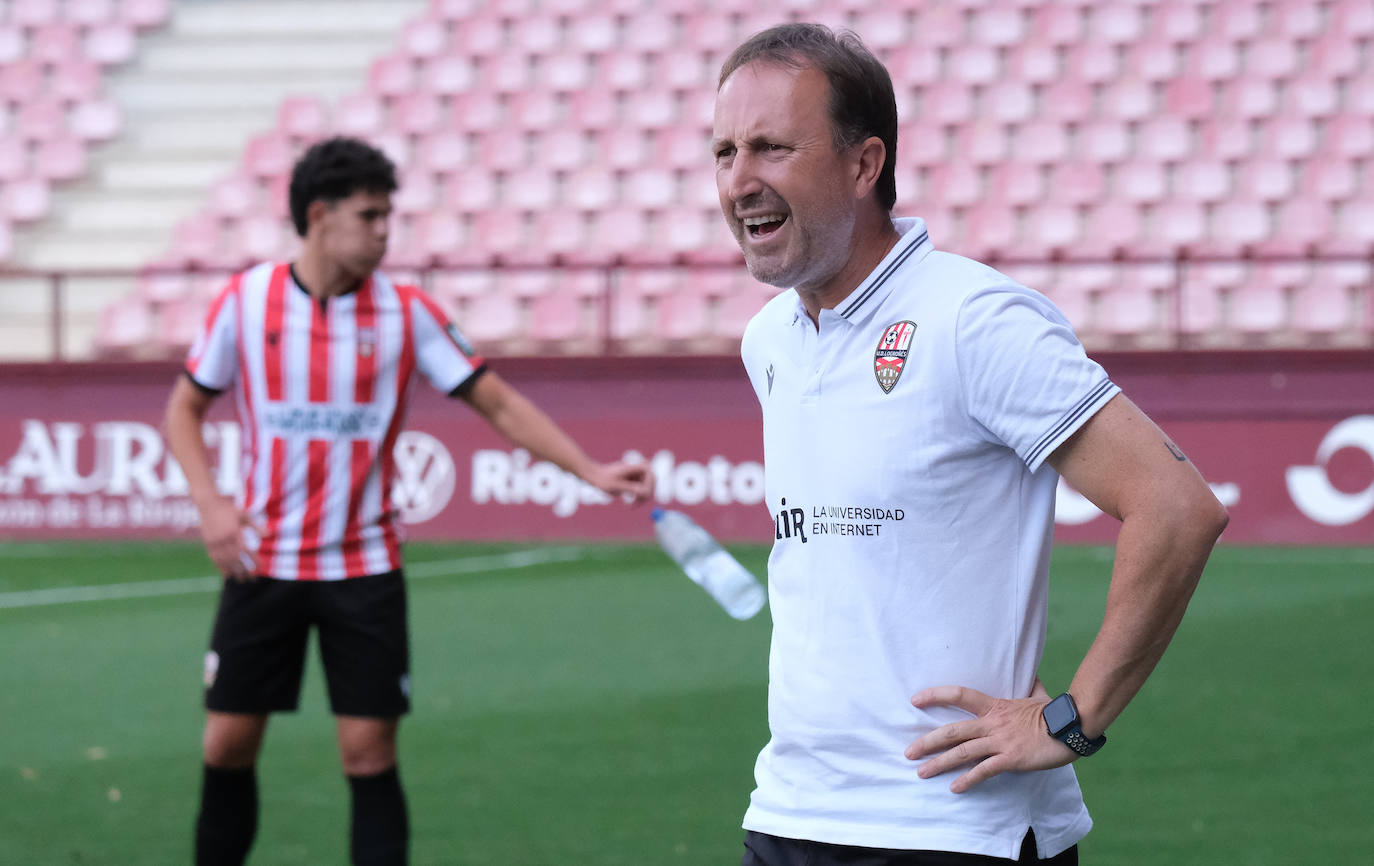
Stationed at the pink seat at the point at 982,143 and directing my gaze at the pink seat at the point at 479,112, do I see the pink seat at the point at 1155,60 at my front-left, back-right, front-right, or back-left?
back-right

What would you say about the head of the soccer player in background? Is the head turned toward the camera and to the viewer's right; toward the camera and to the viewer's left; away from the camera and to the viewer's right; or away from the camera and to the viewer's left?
toward the camera and to the viewer's right

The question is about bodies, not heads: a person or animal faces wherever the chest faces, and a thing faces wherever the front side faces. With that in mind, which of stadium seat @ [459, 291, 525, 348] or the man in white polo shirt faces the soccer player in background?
the stadium seat

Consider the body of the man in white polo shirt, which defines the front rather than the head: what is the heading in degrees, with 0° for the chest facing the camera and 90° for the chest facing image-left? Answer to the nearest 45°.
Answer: approximately 45°

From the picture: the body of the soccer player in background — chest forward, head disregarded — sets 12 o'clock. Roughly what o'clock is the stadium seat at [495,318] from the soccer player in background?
The stadium seat is roughly at 6 o'clock from the soccer player in background.

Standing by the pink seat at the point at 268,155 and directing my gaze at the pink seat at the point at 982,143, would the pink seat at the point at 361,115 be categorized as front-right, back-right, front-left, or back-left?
front-left

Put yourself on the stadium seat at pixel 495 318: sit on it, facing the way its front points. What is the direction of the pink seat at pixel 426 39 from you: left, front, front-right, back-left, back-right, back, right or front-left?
back

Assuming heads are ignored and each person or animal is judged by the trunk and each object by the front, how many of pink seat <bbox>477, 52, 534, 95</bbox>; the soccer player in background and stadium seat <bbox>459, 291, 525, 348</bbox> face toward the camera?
3

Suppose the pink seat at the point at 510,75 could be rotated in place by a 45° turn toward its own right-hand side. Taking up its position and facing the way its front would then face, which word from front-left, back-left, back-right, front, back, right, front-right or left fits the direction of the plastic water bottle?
front-left

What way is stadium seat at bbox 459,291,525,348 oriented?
toward the camera

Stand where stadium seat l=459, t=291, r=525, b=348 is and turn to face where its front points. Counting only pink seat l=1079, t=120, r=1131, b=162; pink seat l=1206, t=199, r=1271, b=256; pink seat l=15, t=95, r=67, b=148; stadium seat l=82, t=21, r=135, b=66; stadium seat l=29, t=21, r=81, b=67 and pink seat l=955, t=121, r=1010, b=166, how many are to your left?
3

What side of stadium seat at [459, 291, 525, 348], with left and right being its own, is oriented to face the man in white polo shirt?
front

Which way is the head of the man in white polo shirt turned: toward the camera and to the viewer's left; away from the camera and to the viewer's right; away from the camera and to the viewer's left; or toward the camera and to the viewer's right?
toward the camera and to the viewer's left

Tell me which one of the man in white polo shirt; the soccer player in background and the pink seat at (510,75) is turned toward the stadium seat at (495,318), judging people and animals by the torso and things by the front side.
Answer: the pink seat

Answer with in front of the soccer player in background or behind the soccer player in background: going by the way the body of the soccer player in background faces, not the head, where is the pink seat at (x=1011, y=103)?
behind

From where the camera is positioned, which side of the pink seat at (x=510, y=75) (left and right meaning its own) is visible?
front

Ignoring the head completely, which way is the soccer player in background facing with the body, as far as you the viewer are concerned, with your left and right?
facing the viewer
